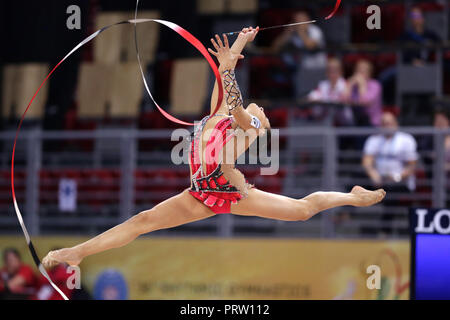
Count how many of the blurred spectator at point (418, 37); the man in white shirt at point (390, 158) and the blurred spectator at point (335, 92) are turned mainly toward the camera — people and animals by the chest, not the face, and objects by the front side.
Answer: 3

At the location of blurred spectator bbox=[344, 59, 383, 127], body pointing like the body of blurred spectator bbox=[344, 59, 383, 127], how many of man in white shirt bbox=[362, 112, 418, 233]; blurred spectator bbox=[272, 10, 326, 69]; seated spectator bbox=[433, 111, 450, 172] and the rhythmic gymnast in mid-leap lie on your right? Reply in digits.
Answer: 1

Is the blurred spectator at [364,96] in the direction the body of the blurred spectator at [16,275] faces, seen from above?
no

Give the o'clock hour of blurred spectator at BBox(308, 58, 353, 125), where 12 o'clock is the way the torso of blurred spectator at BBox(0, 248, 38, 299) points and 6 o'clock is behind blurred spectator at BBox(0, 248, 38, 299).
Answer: blurred spectator at BBox(308, 58, 353, 125) is roughly at 8 o'clock from blurred spectator at BBox(0, 248, 38, 299).

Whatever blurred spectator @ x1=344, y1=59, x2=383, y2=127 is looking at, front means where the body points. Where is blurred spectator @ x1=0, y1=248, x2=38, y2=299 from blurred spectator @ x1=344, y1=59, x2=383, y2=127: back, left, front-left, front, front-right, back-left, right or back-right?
front-right

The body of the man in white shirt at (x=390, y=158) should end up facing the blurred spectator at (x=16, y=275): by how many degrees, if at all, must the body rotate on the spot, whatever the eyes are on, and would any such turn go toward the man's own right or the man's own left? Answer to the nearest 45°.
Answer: approximately 90° to the man's own right

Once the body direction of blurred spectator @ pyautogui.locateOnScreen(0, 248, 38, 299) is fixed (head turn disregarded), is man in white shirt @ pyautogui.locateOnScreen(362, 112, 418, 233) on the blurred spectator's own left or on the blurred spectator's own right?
on the blurred spectator's own left

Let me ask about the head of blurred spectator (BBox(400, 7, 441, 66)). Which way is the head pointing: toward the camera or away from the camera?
toward the camera

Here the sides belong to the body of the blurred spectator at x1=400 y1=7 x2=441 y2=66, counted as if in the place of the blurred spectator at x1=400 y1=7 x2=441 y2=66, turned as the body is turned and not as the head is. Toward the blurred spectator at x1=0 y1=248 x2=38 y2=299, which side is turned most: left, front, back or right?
front

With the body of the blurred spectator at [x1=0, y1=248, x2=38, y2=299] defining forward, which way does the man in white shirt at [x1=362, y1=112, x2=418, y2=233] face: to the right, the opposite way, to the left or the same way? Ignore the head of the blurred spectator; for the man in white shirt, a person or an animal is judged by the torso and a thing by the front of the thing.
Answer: the same way

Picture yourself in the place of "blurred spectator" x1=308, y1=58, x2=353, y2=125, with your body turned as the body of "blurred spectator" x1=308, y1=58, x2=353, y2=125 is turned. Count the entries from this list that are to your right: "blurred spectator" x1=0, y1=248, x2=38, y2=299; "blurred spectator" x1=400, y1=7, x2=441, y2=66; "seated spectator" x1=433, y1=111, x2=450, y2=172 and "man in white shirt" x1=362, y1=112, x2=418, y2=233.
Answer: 1

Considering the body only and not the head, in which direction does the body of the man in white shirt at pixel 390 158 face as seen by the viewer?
toward the camera

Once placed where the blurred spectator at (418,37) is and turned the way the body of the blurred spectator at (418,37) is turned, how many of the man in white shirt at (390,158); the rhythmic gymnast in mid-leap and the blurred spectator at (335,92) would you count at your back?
0

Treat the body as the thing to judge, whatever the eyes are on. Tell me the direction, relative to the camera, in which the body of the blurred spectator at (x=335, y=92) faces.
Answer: toward the camera

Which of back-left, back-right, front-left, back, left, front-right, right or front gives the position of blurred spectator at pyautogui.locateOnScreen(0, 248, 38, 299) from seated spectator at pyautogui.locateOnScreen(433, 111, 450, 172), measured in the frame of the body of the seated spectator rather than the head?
front-right

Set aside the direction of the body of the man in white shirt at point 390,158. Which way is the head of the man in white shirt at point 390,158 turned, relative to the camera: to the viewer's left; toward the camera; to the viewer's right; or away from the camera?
toward the camera

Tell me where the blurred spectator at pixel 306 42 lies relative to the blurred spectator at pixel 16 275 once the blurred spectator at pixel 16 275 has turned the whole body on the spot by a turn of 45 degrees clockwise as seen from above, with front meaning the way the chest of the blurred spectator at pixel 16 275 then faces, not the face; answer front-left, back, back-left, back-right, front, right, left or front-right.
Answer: back

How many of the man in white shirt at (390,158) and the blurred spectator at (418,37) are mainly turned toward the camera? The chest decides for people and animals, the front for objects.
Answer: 2

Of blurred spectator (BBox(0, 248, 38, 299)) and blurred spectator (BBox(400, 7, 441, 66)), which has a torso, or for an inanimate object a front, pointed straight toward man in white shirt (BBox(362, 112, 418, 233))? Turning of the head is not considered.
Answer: blurred spectator (BBox(400, 7, 441, 66))

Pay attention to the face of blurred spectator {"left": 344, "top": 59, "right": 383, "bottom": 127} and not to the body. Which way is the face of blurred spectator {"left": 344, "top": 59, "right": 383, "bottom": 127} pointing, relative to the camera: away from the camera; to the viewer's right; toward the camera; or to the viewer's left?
toward the camera
